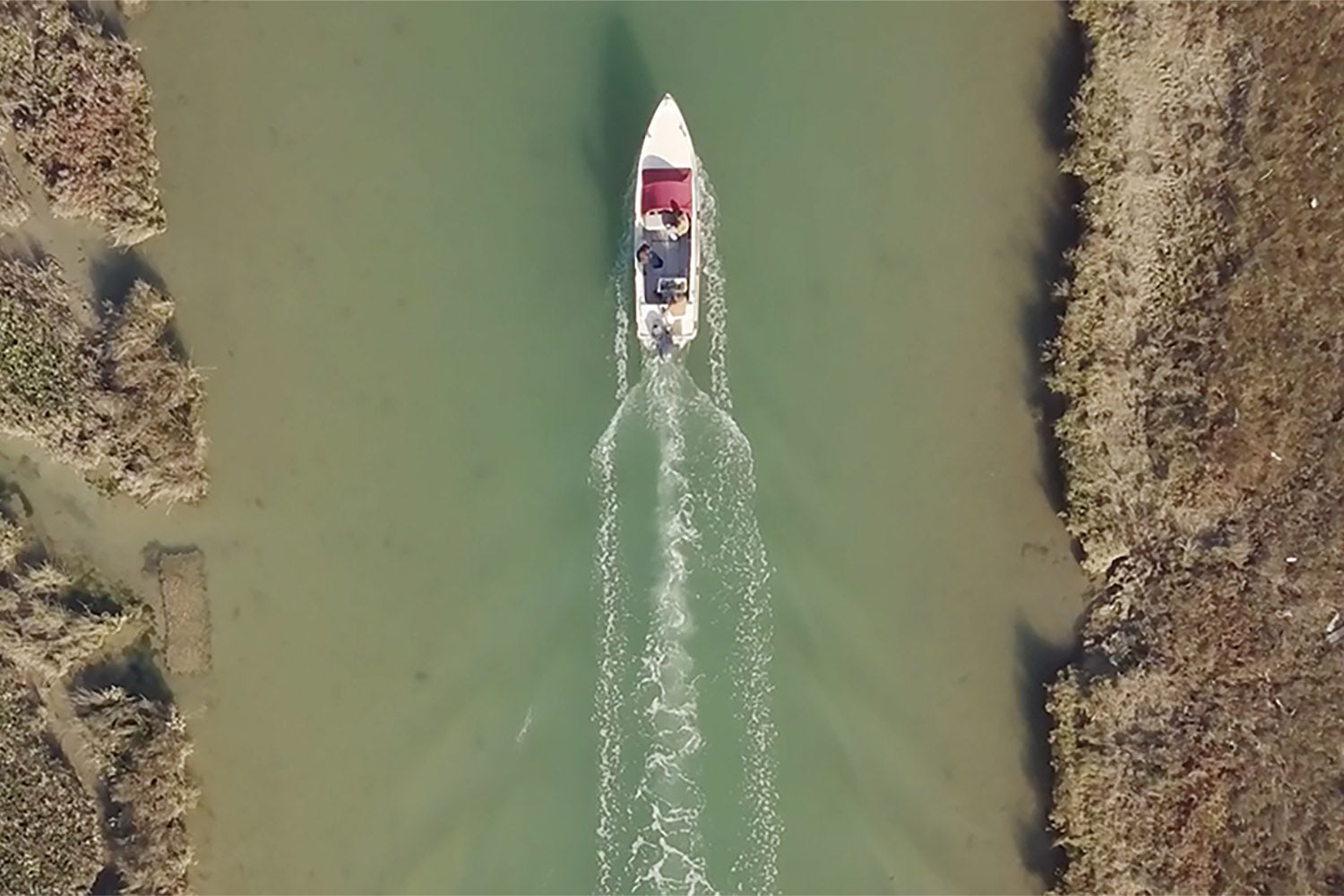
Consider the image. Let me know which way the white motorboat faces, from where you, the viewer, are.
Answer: facing away from the viewer
